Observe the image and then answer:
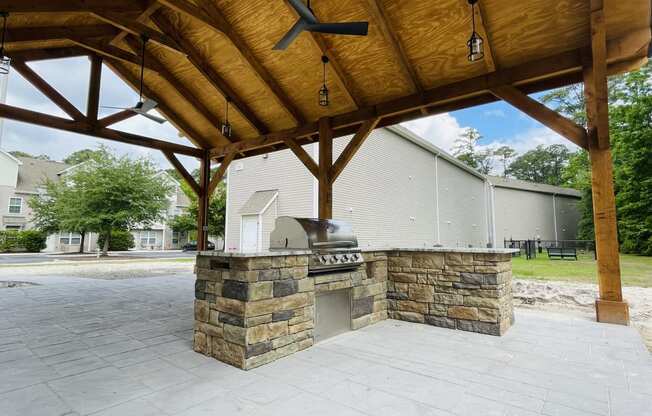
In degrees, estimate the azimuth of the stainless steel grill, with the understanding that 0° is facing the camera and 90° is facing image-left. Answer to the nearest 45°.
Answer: approximately 315°

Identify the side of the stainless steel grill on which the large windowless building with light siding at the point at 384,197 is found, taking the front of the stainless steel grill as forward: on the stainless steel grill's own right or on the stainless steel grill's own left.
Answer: on the stainless steel grill's own left

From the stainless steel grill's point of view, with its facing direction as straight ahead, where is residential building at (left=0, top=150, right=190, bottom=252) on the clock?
The residential building is roughly at 6 o'clock from the stainless steel grill.

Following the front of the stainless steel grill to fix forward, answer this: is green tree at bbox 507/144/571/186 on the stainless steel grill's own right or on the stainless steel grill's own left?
on the stainless steel grill's own left

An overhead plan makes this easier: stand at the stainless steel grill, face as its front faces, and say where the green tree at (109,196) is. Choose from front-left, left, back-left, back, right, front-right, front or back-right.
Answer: back

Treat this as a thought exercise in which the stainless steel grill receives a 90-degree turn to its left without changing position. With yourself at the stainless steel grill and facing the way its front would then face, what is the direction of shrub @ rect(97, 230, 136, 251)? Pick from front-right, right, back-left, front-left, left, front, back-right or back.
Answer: left
